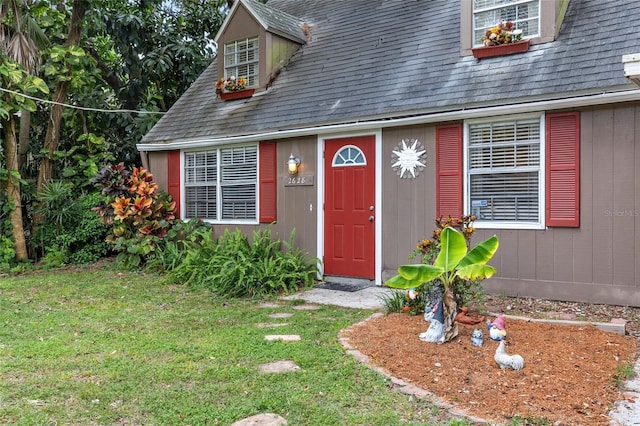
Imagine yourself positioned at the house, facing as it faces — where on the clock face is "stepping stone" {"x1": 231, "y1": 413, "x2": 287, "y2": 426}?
The stepping stone is roughly at 11 o'clock from the house.

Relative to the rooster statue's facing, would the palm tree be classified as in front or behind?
in front

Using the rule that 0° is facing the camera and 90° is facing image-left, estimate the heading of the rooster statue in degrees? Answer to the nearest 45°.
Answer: approximately 90°

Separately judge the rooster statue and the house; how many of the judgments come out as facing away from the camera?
0

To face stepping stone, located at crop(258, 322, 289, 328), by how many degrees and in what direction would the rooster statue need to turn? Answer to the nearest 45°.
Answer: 0° — it already faces it

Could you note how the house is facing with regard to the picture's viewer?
facing the viewer and to the left of the viewer

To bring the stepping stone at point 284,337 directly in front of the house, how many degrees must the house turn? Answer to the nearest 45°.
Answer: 0° — it already faces it

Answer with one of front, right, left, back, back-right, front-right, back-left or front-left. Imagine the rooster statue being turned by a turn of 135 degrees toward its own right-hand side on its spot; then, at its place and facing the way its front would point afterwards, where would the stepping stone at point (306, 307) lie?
left

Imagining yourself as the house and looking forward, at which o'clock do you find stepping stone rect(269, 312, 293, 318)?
The stepping stone is roughly at 12 o'clock from the house.

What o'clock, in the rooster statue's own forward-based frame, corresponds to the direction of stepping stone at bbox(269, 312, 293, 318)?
The stepping stone is roughly at 1 o'clock from the rooster statue.

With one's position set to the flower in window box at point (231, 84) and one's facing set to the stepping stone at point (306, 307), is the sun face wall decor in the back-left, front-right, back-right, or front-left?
front-left

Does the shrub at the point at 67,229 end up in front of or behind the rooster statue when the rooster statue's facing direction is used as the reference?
in front

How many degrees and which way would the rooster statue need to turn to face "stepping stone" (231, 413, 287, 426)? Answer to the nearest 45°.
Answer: approximately 45° to its left

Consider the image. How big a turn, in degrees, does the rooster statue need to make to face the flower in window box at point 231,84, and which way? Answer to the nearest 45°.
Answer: approximately 45° to its right

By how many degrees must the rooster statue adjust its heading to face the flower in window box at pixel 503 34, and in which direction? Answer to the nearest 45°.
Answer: approximately 90° to its right
